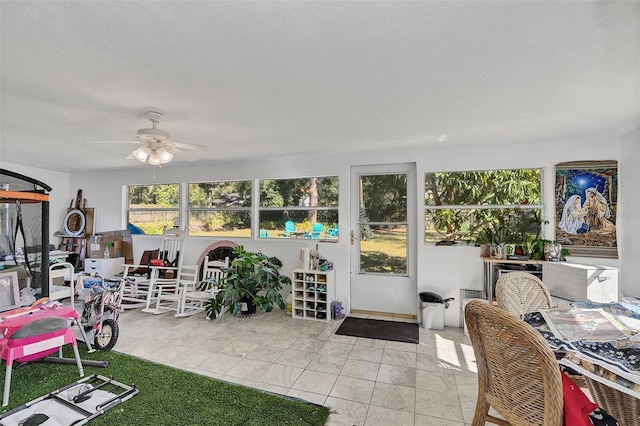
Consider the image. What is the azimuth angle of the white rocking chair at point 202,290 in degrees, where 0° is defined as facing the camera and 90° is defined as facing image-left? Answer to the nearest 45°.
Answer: approximately 45°

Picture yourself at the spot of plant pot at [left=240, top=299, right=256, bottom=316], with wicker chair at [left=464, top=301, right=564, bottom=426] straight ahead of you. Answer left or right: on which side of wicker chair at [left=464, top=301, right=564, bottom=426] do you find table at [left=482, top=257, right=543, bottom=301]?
left

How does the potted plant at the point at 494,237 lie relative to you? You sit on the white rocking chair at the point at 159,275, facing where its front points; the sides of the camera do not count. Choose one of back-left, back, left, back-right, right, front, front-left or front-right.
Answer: left

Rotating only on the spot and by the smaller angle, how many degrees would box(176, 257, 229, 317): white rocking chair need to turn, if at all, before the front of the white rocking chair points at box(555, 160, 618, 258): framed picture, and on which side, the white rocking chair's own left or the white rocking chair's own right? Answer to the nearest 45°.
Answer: approximately 90° to the white rocking chair's own left

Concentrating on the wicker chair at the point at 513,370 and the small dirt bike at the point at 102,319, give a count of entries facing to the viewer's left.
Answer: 0

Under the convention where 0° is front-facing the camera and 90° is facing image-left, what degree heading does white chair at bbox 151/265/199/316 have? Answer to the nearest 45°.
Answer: approximately 45°

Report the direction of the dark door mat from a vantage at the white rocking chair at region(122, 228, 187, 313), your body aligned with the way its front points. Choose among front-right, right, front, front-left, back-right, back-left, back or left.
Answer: left

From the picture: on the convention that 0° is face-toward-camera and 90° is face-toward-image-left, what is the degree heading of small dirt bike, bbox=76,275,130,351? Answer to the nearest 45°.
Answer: approximately 315°

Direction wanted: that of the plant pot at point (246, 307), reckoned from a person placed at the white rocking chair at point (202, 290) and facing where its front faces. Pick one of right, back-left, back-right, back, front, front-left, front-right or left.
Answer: left

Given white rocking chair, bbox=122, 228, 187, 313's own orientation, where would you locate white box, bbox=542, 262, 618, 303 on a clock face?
The white box is roughly at 9 o'clock from the white rocking chair.

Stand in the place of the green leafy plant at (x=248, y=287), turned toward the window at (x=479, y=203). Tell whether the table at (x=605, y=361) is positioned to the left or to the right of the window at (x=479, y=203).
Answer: right

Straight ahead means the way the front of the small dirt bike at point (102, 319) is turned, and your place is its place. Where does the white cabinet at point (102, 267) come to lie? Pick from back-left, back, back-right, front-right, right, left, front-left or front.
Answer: back-left

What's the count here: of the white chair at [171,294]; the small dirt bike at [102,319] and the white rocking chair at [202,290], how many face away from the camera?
0

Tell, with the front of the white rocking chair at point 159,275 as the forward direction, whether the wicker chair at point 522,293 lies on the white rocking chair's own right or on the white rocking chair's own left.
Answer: on the white rocking chair's own left

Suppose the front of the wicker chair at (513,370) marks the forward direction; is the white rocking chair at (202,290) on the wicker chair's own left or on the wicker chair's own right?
on the wicker chair's own left

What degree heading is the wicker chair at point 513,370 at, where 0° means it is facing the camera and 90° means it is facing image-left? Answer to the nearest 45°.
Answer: approximately 225°

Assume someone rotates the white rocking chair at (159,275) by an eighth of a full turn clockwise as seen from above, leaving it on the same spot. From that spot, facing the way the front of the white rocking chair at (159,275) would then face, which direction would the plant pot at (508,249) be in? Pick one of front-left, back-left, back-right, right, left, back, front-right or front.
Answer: back-left

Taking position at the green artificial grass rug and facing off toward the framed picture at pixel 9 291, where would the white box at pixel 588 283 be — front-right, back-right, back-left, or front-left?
back-right

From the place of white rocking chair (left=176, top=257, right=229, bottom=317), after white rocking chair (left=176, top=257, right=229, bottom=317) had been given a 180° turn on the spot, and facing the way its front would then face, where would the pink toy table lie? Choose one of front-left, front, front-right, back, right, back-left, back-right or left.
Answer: back
